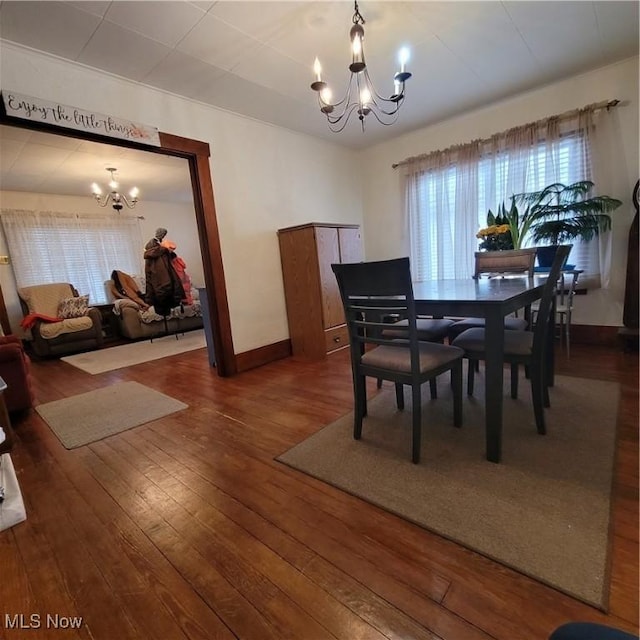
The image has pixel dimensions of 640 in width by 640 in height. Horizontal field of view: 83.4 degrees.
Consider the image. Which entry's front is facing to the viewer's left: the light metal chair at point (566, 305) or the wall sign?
the light metal chair

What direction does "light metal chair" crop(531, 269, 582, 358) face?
to the viewer's left

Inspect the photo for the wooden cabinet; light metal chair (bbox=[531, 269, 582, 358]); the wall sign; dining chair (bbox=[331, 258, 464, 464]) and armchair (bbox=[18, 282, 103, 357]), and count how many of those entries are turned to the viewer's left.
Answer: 1

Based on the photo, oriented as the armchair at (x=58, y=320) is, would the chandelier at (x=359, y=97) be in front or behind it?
in front

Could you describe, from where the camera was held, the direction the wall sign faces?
facing the viewer and to the right of the viewer

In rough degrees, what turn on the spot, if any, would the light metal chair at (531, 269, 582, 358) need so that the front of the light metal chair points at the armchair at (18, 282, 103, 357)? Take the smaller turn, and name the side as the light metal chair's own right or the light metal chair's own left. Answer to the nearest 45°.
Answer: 0° — it already faces it

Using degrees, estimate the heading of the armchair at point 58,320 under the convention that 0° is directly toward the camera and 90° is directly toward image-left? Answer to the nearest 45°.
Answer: approximately 315°

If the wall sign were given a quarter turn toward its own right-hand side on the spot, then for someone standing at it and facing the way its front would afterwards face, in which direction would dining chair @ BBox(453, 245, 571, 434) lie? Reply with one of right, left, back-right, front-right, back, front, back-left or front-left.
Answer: left

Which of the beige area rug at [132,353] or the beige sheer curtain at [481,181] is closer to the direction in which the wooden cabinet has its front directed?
the beige sheer curtain

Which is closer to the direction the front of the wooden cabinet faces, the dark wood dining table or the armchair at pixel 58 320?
the dark wood dining table

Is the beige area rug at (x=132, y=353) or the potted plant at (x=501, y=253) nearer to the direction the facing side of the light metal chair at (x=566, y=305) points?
the beige area rug

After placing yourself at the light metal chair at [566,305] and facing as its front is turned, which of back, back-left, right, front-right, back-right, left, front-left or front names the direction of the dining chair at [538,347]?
left

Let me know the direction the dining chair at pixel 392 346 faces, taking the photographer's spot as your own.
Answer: facing away from the viewer and to the right of the viewer
